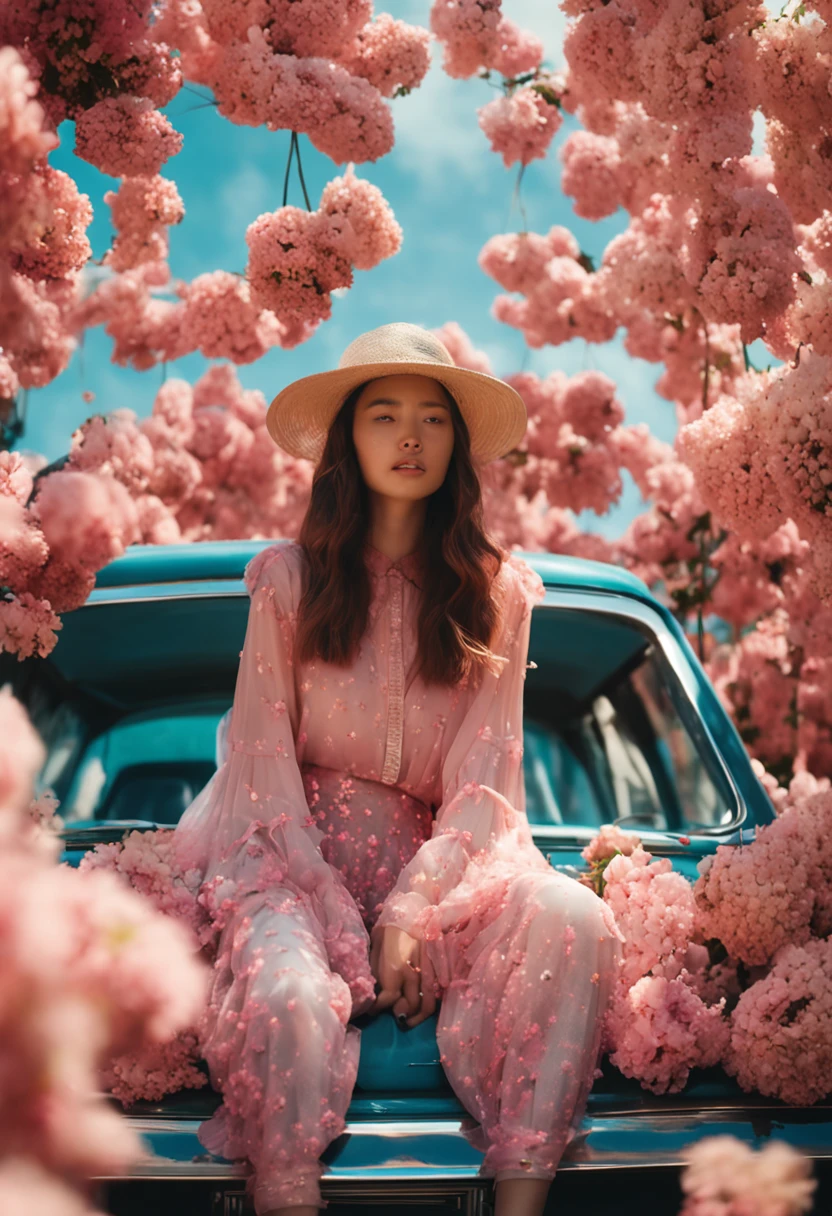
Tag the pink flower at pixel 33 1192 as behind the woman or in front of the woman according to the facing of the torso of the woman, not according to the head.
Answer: in front

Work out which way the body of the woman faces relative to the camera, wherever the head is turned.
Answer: toward the camera
